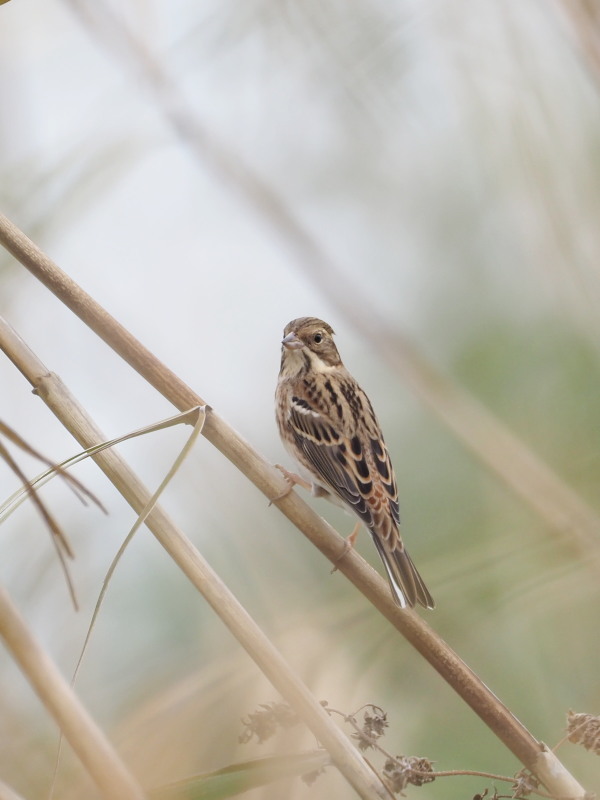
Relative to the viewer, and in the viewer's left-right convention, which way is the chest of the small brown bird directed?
facing away from the viewer and to the left of the viewer

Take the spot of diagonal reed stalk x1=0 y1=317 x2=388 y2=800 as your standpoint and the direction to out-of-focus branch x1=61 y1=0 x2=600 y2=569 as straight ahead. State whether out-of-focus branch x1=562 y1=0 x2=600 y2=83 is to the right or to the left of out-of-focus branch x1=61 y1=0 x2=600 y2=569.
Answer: right

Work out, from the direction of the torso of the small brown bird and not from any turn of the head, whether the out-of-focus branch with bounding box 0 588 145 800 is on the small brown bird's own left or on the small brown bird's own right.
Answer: on the small brown bird's own left

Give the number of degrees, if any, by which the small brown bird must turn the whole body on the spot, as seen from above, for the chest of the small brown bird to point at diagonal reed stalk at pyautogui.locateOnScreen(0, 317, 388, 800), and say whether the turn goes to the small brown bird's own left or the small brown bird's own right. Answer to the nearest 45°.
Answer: approximately 45° to the small brown bird's own left
